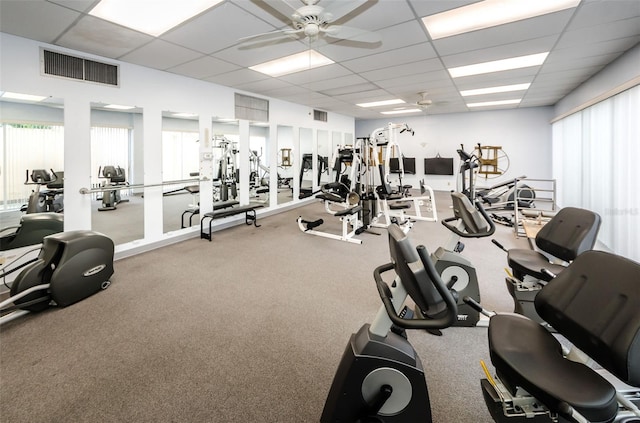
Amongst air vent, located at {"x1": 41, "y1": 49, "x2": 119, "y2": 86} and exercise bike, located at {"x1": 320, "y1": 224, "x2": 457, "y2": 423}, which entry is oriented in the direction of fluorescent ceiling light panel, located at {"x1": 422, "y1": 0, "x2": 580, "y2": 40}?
the air vent

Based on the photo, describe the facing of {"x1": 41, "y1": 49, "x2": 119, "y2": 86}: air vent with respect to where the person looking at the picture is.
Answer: facing the viewer and to the right of the viewer

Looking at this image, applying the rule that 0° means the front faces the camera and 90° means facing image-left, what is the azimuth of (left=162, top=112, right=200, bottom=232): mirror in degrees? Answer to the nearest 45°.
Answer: approximately 315°

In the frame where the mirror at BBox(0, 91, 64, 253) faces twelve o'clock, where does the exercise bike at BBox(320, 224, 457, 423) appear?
The exercise bike is roughly at 1 o'clock from the mirror.

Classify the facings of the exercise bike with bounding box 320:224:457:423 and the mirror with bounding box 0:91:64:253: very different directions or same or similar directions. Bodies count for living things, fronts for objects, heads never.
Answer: very different directions

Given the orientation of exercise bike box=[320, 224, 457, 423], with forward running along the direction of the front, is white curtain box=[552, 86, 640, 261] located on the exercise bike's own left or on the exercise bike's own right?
on the exercise bike's own right

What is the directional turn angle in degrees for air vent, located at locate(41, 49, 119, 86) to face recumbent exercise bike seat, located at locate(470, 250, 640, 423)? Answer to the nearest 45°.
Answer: approximately 45° to its right
